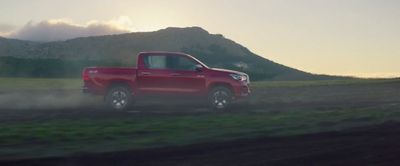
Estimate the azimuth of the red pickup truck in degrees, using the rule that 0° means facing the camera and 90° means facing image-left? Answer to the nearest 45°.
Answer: approximately 270°
